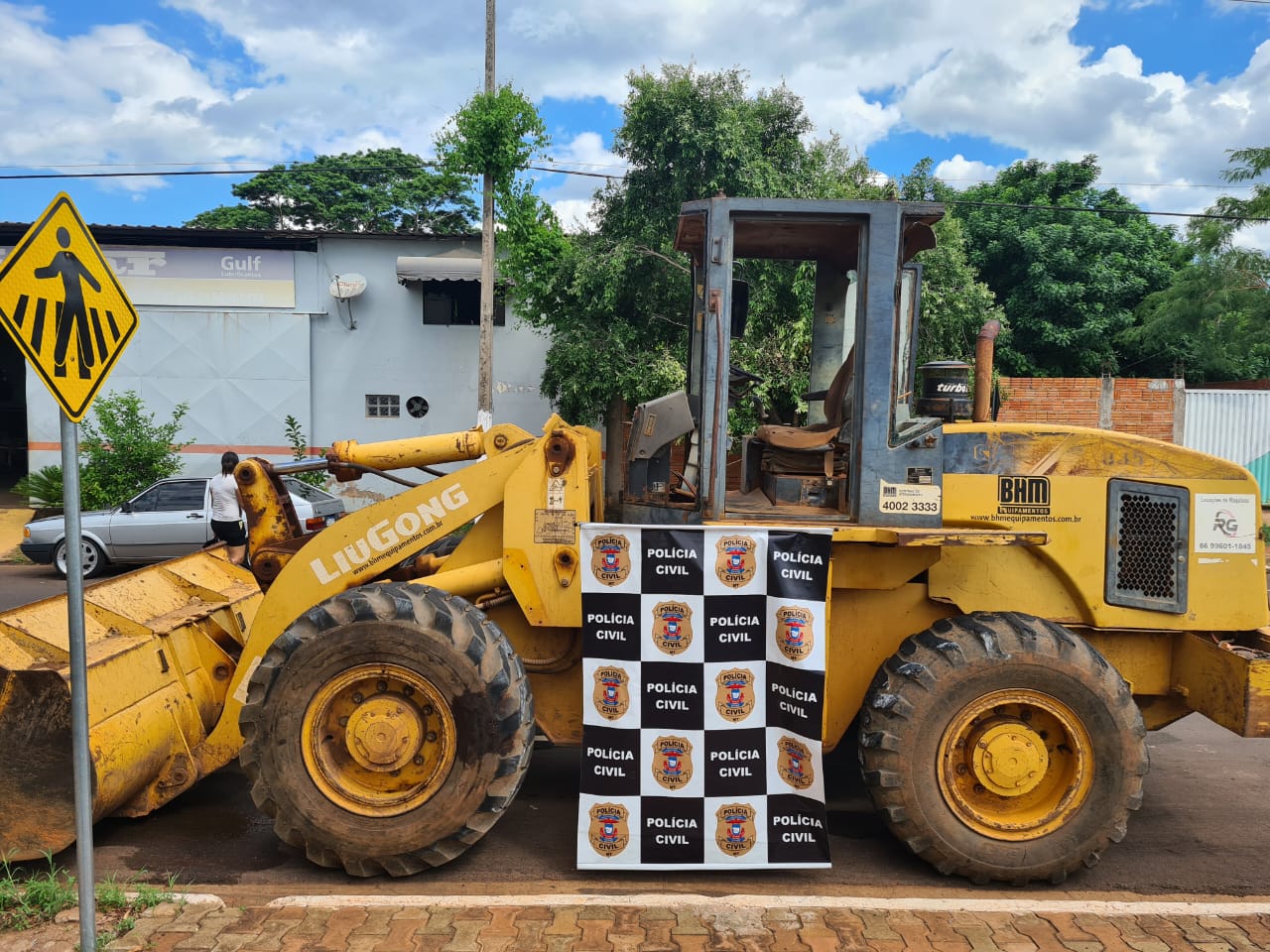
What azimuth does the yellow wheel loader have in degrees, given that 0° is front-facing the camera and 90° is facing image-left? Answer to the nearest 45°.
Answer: approximately 90°

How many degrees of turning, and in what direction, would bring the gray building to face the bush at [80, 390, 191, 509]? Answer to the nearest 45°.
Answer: approximately 45° to its right

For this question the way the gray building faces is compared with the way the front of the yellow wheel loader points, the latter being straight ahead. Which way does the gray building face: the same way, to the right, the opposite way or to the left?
to the left

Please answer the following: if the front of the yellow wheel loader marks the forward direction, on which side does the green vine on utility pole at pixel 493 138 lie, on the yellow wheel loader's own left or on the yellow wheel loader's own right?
on the yellow wheel loader's own right

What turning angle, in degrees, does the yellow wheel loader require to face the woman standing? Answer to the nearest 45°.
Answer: approximately 45° to its right

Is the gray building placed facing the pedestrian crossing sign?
yes

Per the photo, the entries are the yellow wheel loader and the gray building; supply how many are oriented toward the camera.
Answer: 1
